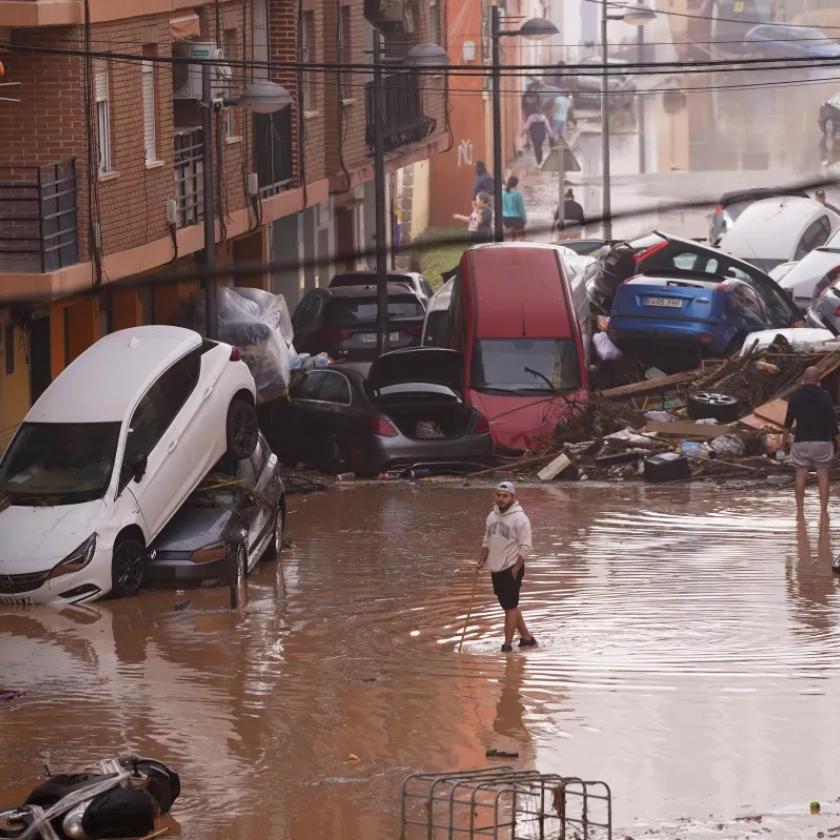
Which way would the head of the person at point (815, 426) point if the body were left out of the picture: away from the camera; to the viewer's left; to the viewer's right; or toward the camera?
away from the camera

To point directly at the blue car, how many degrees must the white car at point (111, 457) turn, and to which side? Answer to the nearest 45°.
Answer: approximately 180°

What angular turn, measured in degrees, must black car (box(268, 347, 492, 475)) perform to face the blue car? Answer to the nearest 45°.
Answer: approximately 90° to its right

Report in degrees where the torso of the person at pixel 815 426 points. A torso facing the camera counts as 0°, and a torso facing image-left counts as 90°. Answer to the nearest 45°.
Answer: approximately 180°

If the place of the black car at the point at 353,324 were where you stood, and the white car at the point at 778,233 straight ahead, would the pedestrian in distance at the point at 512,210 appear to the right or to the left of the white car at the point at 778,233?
left

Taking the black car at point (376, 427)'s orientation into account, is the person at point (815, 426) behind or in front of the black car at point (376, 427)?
behind

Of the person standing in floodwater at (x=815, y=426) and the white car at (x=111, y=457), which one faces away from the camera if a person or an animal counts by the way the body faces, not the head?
the person standing in floodwater

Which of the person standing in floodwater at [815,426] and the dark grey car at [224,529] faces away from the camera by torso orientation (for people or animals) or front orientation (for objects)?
the person standing in floodwater

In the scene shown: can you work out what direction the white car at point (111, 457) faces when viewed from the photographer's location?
facing the viewer and to the left of the viewer

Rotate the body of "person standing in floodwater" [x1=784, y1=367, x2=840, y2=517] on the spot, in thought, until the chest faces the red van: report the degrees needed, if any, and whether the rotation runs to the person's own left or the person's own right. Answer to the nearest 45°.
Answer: approximately 45° to the person's own left

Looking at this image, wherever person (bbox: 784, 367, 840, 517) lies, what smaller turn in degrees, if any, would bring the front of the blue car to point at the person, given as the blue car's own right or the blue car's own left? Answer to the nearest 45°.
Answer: approximately 135° to the blue car's own right

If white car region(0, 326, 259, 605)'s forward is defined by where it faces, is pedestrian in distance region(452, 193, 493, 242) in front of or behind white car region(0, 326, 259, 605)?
behind

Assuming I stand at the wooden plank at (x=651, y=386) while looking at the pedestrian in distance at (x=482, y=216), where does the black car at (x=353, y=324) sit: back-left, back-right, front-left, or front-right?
front-left

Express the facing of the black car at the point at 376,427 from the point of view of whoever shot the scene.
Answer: facing away from the viewer and to the left of the viewer

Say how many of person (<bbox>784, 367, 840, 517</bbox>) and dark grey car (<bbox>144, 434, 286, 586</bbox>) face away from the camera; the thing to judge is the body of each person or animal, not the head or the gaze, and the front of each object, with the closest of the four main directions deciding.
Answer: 1

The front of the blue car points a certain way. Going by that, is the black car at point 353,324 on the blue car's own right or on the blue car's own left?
on the blue car's own left
